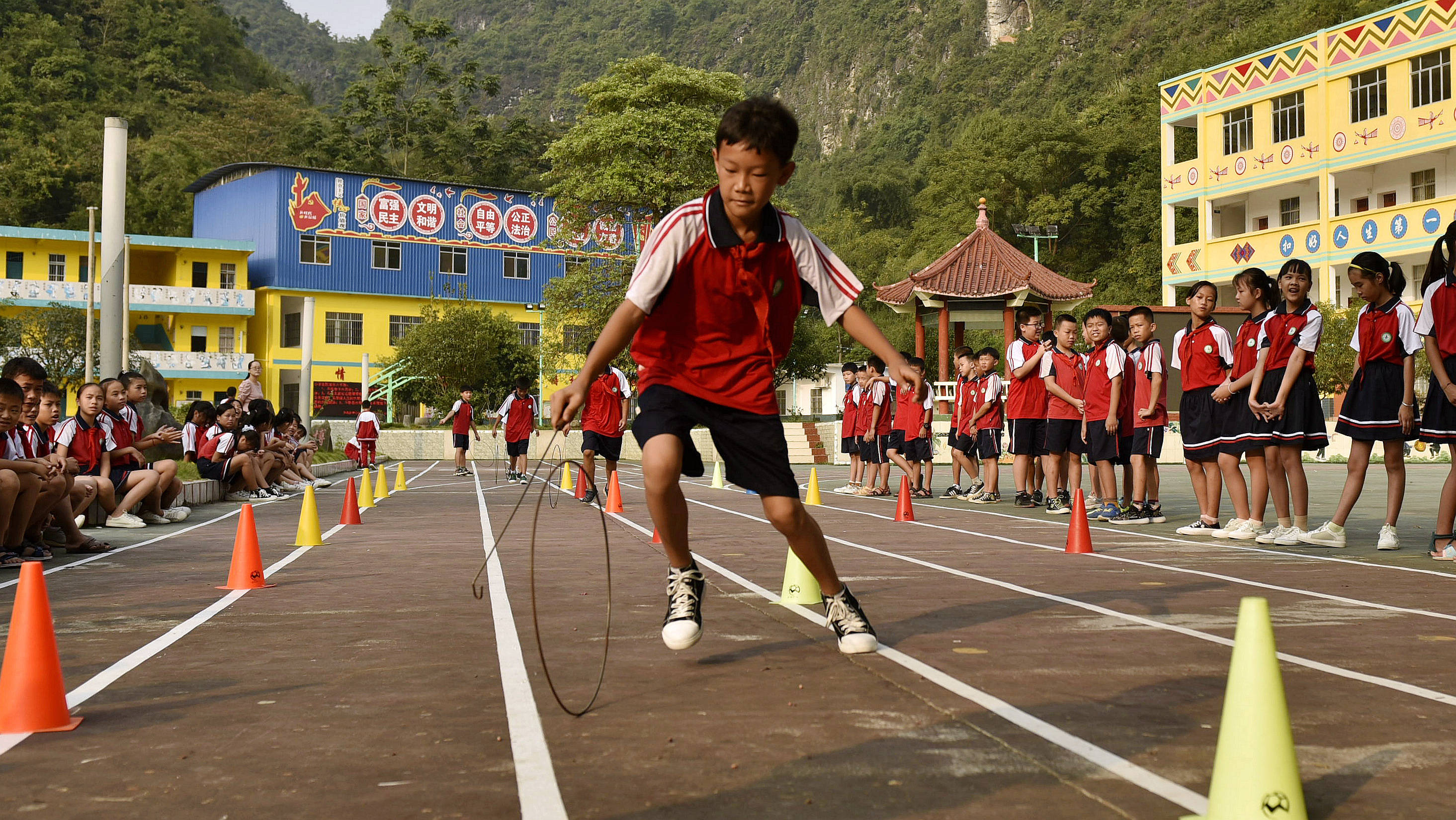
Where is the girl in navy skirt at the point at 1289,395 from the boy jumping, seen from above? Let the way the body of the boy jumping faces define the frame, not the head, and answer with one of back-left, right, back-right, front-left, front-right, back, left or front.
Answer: back-left

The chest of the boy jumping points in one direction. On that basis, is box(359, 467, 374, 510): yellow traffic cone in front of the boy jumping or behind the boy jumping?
behind

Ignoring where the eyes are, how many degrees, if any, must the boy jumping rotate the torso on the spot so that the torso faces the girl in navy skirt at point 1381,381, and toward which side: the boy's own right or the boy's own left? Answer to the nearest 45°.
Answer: approximately 135° to the boy's own left

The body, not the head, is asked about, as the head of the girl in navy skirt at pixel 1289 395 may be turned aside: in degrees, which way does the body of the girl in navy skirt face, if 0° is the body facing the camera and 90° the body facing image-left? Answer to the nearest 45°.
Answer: approximately 45°

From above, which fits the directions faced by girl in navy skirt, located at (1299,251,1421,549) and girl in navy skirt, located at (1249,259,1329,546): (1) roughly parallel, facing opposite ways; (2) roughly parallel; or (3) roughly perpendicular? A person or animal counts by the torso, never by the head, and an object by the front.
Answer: roughly parallel

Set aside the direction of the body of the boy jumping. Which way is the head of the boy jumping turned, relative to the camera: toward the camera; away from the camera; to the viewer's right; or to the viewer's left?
toward the camera

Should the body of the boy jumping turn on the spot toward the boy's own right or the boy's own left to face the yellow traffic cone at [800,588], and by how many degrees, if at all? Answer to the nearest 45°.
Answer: approximately 180°

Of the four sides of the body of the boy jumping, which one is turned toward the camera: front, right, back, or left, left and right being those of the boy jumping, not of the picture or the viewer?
front

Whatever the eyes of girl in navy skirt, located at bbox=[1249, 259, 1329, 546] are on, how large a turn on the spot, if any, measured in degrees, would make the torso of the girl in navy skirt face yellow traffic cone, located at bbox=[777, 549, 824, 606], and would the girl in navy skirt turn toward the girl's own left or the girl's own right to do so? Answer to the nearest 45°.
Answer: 0° — they already face it

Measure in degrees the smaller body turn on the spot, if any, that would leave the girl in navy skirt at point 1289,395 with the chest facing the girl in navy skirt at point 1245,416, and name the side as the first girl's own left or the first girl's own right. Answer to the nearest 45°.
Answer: approximately 90° to the first girl's own right
